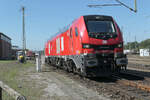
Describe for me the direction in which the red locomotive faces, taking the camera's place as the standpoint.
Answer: facing the viewer and to the right of the viewer
